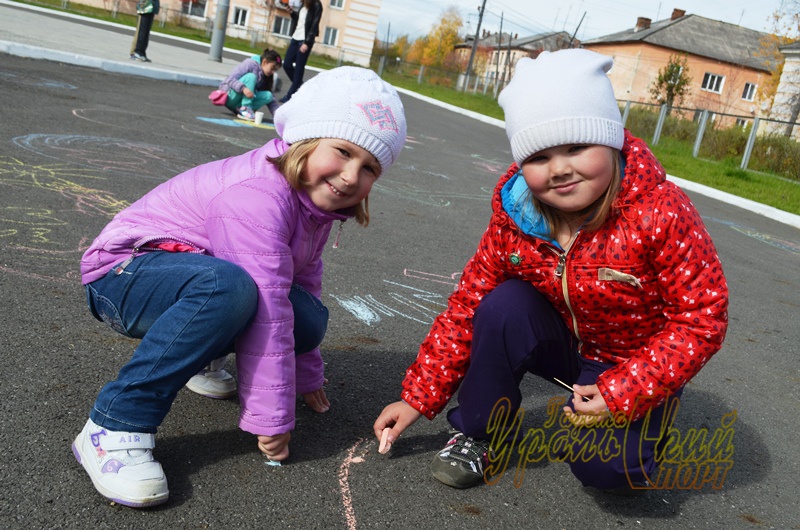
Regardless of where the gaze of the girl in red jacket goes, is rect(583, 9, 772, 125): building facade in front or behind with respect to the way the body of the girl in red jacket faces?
behind

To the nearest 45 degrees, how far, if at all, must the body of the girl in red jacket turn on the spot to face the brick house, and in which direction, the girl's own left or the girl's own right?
approximately 135° to the girl's own right

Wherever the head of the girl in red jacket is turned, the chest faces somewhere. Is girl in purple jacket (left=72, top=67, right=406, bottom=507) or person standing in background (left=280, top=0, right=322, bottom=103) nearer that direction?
the girl in purple jacket

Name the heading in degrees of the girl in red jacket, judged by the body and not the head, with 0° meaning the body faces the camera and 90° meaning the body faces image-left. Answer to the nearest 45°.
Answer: approximately 45°

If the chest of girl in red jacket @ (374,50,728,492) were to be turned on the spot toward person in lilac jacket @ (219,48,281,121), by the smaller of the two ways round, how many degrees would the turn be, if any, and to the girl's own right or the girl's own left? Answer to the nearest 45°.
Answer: approximately 90° to the girl's own right

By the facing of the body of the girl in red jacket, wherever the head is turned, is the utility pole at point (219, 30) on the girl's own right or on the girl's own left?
on the girl's own right

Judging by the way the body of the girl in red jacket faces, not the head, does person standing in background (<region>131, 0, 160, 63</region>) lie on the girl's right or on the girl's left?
on the girl's right

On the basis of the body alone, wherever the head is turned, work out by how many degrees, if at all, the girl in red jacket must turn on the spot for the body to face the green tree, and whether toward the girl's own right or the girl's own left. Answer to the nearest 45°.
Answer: approximately 135° to the girl's own right
